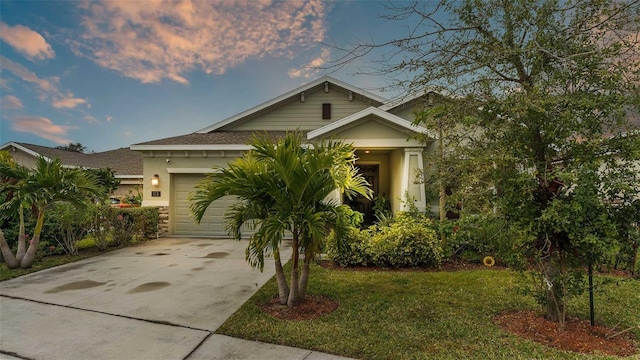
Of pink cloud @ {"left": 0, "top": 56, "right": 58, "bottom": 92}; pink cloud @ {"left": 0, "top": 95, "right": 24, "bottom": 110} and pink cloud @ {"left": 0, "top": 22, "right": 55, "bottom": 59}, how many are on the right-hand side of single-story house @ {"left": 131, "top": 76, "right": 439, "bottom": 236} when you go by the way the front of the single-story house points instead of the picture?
3

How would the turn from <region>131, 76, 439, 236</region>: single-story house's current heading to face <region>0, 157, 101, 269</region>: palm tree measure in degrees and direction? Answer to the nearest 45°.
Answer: approximately 45° to its right

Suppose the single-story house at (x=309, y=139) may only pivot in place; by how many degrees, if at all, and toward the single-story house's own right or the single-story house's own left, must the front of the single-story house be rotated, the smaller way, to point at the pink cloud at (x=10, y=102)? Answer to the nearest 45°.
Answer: approximately 90° to the single-story house's own right

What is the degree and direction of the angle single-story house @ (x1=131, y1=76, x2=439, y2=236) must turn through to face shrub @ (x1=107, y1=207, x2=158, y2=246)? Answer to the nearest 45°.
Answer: approximately 90° to its right

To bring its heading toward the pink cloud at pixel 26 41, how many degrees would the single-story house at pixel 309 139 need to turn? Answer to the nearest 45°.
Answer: approximately 90° to its right

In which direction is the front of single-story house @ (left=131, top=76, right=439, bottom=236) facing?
toward the camera

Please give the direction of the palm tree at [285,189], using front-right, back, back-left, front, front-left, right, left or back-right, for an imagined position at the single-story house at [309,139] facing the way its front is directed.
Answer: front

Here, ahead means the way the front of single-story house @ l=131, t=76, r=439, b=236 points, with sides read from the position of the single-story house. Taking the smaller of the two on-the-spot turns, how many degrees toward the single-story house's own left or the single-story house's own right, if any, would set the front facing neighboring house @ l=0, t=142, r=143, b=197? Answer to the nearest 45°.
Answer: approximately 135° to the single-story house's own right

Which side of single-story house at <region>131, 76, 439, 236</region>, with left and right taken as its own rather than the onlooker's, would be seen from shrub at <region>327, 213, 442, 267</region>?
front

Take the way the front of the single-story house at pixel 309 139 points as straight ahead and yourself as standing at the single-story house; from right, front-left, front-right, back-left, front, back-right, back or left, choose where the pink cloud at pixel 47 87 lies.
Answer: right
